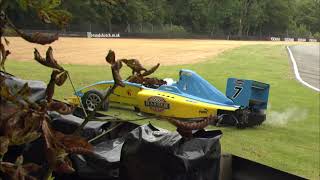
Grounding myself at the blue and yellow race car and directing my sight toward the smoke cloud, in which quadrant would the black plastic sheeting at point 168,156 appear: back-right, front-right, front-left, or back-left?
back-right

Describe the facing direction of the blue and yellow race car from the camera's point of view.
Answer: facing away from the viewer and to the left of the viewer

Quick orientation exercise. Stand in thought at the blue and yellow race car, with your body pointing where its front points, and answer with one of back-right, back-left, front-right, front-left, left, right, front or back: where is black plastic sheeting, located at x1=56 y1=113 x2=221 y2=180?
back-left

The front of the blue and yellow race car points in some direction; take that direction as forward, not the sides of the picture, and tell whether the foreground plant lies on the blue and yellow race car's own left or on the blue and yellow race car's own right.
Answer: on the blue and yellow race car's own left
